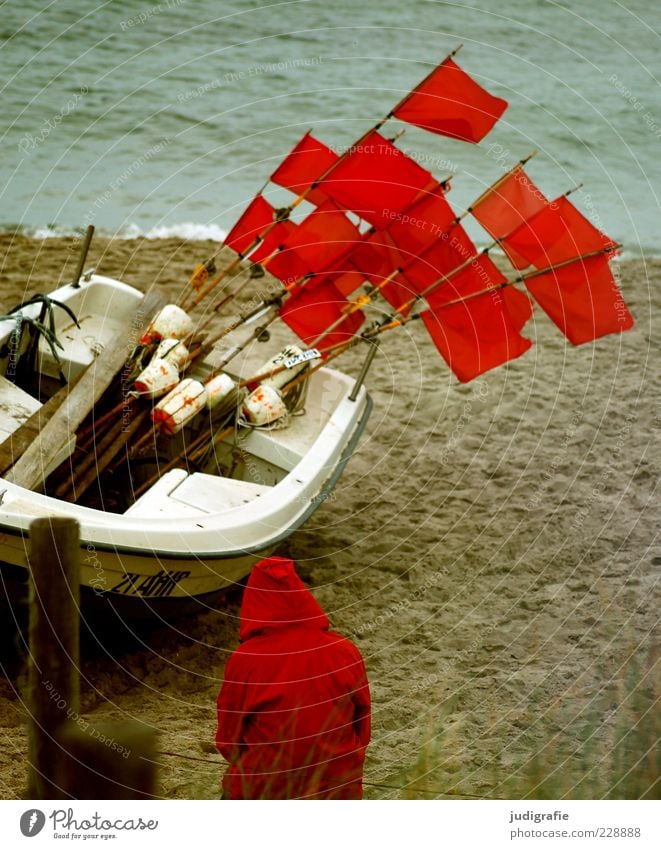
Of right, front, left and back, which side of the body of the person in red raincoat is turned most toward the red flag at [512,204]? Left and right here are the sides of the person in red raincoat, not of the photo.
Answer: front

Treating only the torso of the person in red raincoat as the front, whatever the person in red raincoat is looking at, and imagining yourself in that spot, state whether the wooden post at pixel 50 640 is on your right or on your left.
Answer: on your left

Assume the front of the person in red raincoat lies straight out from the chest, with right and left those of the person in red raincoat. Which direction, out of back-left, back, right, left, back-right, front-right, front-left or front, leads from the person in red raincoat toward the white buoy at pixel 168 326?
front

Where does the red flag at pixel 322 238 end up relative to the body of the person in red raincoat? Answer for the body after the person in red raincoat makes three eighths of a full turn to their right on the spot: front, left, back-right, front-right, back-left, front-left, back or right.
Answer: back-left

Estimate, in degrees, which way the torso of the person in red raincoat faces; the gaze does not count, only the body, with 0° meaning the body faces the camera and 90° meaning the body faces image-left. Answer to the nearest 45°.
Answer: approximately 180°

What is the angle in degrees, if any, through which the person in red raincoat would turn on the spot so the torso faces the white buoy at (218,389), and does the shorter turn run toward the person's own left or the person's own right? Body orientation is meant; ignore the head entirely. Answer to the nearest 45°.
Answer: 0° — they already face it

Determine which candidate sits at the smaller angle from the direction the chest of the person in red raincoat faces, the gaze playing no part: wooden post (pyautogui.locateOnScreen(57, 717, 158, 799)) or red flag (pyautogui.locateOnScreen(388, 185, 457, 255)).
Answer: the red flag

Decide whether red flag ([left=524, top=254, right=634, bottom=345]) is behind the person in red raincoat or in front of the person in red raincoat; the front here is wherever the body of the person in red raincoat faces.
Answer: in front

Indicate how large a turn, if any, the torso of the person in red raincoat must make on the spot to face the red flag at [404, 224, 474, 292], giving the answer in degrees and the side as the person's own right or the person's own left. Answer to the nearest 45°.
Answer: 0° — they already face it

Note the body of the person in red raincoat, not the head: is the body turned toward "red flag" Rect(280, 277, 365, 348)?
yes

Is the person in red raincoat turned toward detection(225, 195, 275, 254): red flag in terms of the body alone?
yes

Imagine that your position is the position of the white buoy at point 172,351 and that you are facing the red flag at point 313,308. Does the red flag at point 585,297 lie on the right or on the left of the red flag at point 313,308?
right

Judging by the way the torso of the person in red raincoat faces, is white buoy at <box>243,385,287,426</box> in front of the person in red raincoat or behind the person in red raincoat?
in front
